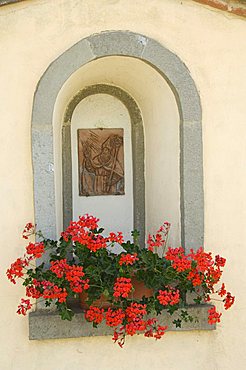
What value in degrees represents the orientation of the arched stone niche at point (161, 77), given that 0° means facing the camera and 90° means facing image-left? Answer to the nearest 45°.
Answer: approximately 0°
